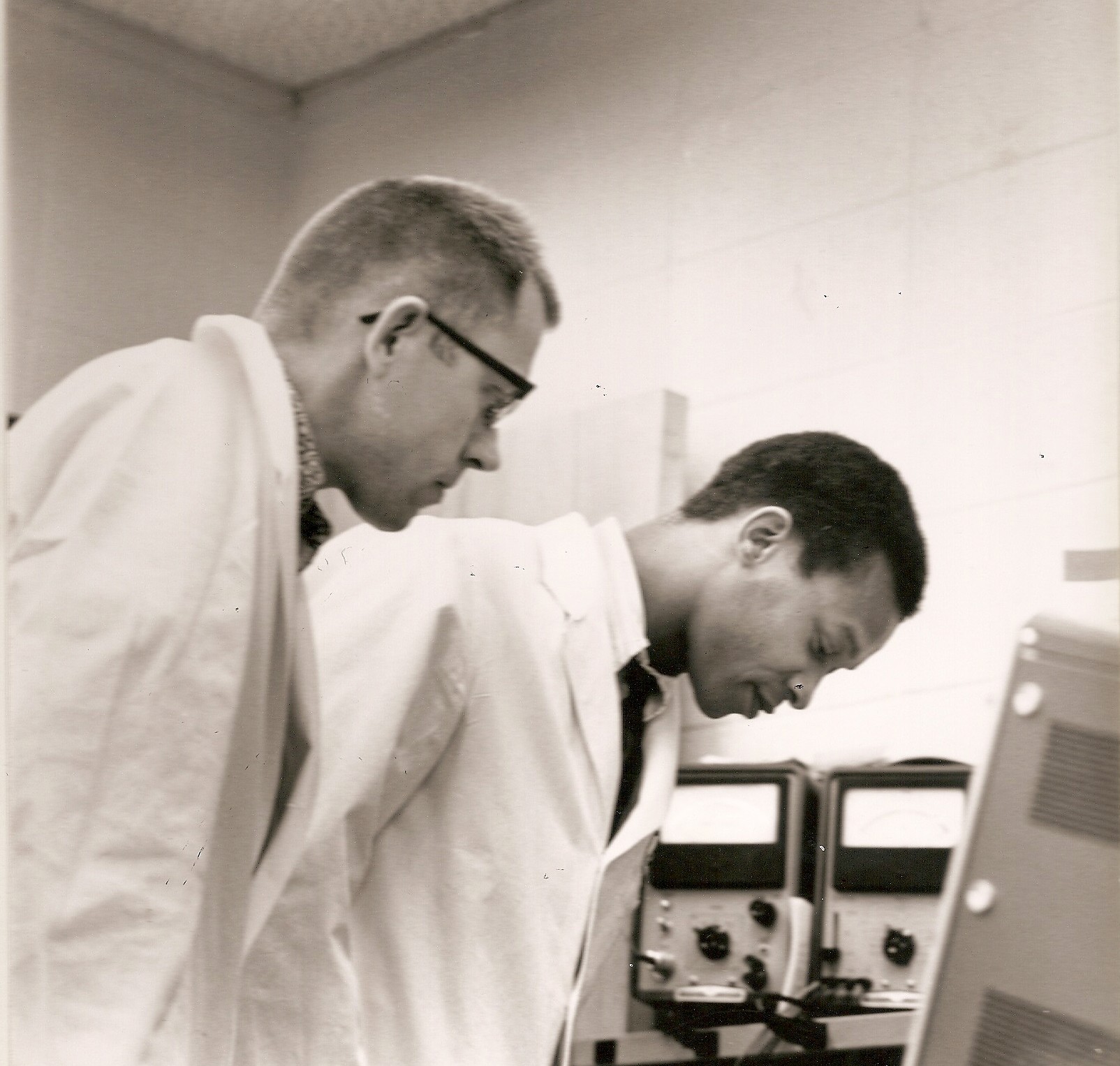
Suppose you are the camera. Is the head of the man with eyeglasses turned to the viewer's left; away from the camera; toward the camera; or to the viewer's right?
to the viewer's right

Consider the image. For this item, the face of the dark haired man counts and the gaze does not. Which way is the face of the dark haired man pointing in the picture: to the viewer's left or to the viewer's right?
to the viewer's right

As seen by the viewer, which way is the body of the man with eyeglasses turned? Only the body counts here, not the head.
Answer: to the viewer's right

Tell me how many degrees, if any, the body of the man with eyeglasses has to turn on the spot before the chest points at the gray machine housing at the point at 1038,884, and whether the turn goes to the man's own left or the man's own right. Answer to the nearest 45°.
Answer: approximately 45° to the man's own right
